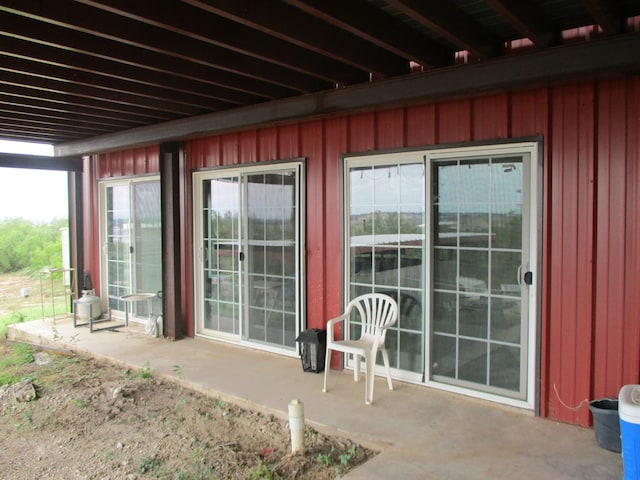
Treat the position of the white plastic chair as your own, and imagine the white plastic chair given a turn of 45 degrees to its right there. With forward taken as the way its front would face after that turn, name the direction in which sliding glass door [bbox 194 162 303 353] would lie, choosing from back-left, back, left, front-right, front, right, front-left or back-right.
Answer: front-right

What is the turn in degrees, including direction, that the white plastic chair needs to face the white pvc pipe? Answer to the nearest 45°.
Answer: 0° — it already faces it

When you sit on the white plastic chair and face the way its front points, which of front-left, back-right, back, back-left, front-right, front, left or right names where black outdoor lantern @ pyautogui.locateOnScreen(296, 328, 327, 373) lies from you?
right

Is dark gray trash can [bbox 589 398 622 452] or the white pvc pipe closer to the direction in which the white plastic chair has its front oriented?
the white pvc pipe

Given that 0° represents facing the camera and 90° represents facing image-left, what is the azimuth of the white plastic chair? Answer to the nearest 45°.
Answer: approximately 45°

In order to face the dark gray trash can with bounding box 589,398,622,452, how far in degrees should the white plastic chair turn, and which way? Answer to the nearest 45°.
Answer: approximately 90° to its left

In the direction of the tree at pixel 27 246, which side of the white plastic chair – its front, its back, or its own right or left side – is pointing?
right

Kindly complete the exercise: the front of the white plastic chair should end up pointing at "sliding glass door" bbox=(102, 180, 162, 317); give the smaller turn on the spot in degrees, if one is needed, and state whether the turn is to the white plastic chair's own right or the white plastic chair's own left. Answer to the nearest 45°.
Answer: approximately 90° to the white plastic chair's own right
